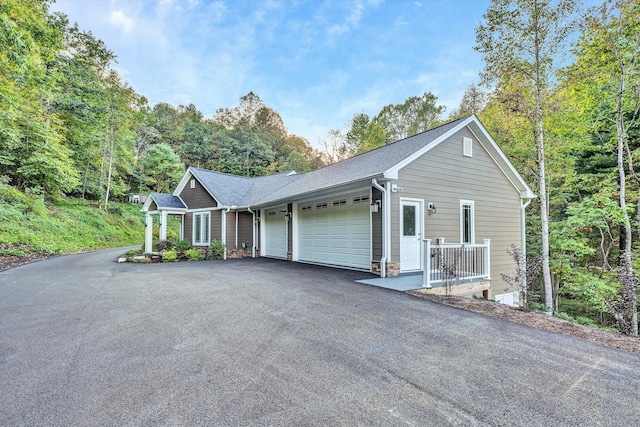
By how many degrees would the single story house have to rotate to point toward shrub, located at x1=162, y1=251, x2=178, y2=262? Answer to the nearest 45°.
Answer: approximately 45° to its right

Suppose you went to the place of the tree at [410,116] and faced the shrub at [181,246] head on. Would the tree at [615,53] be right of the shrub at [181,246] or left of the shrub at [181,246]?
left

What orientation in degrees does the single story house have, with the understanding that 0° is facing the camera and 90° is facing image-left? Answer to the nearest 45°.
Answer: approximately 45°

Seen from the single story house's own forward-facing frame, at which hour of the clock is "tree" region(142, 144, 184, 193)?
The tree is roughly at 3 o'clock from the single story house.

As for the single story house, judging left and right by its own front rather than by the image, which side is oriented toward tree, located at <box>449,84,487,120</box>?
back

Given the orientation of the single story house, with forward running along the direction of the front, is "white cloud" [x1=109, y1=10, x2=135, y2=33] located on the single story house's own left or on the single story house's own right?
on the single story house's own right

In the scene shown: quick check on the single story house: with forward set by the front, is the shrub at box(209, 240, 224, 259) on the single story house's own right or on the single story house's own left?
on the single story house's own right

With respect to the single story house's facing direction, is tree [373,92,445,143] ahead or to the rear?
to the rear

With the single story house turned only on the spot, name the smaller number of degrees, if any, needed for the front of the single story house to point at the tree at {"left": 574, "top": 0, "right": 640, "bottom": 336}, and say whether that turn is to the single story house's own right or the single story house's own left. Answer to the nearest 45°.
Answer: approximately 90° to the single story house's own left
